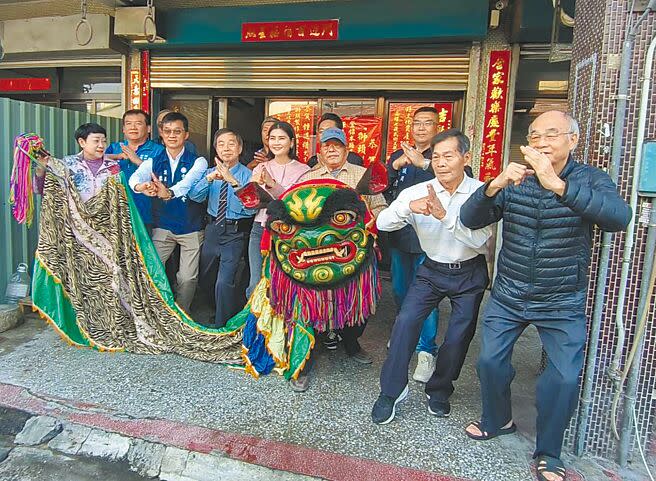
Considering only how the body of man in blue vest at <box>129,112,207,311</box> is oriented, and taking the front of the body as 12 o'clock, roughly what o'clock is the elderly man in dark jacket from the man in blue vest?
The elderly man in dark jacket is roughly at 11 o'clock from the man in blue vest.

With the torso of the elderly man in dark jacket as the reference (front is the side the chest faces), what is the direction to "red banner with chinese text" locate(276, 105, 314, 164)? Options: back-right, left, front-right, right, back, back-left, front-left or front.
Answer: right

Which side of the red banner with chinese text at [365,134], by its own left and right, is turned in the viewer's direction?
front

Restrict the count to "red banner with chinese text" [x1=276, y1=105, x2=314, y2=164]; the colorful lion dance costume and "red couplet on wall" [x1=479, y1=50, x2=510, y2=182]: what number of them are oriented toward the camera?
3

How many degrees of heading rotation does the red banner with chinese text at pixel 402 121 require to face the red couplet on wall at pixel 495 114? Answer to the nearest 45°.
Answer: approximately 90° to its left

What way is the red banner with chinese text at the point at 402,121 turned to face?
toward the camera

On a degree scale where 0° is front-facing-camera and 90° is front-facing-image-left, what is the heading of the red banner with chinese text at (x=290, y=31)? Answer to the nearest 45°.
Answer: approximately 0°

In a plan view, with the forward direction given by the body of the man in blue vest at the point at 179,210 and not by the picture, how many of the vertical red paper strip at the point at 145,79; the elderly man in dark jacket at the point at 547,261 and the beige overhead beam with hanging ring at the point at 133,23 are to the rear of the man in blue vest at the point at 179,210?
2

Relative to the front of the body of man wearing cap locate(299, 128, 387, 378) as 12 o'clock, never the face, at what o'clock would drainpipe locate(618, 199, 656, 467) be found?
The drainpipe is roughly at 10 o'clock from the man wearing cap.

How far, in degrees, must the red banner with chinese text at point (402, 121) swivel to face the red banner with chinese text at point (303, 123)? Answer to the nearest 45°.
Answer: approximately 90° to its right

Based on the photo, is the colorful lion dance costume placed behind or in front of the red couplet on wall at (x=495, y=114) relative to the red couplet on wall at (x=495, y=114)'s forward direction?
in front

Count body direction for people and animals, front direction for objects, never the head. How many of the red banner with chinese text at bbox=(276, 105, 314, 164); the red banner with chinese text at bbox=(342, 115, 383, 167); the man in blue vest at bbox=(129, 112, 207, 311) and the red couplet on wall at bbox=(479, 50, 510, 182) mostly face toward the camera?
4

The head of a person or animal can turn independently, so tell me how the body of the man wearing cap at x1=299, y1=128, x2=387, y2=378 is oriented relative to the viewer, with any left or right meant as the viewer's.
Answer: facing the viewer

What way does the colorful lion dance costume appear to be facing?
toward the camera
